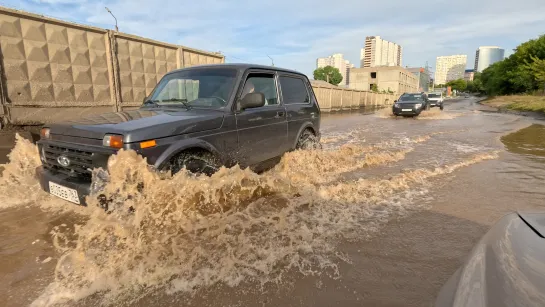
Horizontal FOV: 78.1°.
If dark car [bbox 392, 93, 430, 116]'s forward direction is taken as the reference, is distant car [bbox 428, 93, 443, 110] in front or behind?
behind

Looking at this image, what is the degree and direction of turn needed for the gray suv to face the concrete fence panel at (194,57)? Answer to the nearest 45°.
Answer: approximately 135° to its right

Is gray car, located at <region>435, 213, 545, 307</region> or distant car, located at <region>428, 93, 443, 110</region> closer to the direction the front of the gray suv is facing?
the gray car

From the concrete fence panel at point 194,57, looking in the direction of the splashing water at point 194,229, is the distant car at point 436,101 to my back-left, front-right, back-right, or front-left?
back-left

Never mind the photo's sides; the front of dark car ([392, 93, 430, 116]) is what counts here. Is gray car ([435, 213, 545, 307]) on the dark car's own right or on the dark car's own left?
on the dark car's own left

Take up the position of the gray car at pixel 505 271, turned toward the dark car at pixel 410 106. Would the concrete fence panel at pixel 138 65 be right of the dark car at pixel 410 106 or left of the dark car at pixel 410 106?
left

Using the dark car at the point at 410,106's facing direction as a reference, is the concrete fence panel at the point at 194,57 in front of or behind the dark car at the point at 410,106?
in front

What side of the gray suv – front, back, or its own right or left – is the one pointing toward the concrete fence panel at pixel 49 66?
right

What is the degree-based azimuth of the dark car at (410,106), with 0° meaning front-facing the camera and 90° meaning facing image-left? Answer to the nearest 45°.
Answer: approximately 45°

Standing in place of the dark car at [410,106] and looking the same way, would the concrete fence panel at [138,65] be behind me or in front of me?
in front

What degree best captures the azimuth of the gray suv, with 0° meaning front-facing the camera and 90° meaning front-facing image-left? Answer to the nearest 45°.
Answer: approximately 45°
